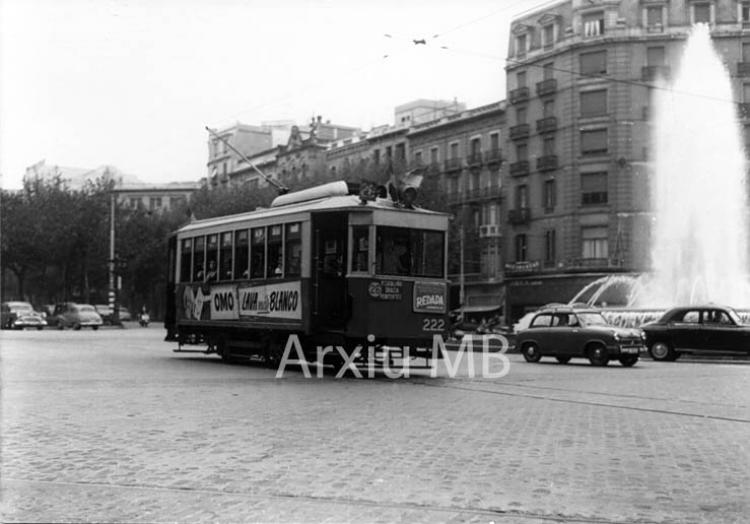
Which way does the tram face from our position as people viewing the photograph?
facing the viewer and to the right of the viewer

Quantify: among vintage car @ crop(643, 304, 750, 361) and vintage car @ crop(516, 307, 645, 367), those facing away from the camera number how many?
0

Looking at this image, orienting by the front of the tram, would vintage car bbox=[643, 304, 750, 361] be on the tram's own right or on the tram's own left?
on the tram's own left

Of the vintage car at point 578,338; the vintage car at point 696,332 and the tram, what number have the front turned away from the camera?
0
